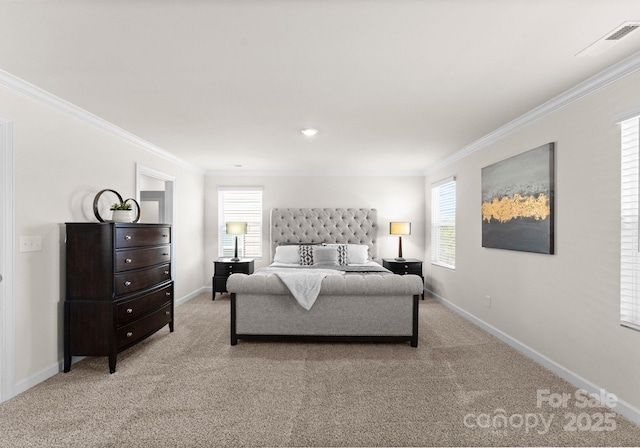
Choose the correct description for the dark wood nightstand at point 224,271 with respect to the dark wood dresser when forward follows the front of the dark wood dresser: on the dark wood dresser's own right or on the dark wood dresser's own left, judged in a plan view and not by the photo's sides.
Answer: on the dark wood dresser's own left

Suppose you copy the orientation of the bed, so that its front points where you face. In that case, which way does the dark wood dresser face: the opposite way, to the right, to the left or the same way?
to the left

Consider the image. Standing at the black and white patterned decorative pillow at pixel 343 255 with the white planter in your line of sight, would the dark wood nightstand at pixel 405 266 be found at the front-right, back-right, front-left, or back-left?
back-left

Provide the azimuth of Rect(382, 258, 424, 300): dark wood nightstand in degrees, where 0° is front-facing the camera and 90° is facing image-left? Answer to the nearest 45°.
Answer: approximately 0°

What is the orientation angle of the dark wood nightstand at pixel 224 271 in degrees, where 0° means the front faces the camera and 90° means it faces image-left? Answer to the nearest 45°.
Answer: approximately 0°

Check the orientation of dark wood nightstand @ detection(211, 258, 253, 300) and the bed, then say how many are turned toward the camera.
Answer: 2

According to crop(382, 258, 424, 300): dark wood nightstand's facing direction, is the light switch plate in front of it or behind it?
in front

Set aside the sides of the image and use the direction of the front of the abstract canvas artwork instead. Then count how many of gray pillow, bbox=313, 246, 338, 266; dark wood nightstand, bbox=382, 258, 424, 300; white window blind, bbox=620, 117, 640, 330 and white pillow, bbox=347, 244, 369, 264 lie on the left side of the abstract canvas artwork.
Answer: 1

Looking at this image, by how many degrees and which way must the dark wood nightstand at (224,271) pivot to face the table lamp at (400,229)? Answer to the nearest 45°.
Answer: approximately 90° to its left
